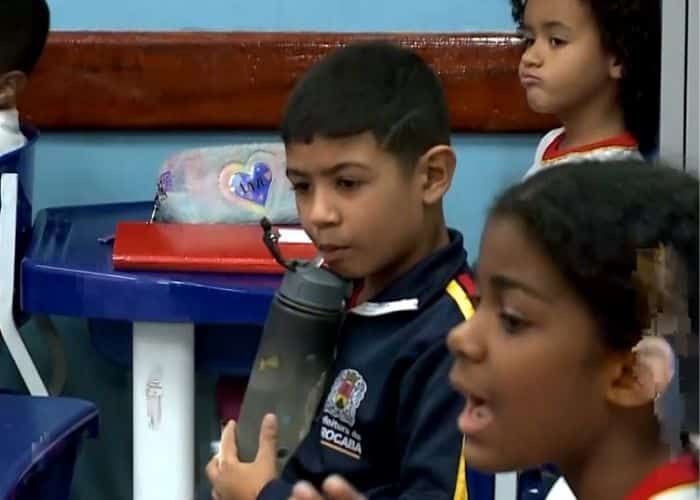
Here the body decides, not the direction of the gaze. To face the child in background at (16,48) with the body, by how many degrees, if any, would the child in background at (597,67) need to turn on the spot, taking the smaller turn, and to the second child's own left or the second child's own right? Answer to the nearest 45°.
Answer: approximately 45° to the second child's own right

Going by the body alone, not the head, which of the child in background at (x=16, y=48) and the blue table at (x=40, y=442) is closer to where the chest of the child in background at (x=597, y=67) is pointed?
the blue table

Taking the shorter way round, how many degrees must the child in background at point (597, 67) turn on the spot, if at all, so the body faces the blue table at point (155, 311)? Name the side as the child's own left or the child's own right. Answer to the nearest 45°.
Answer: approximately 45° to the child's own right

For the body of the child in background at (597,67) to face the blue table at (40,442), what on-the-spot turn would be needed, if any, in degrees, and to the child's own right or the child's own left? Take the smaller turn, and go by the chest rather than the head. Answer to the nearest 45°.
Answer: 0° — they already face it

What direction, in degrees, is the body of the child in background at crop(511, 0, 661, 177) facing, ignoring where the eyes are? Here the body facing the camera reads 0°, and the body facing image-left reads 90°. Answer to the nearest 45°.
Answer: approximately 45°
